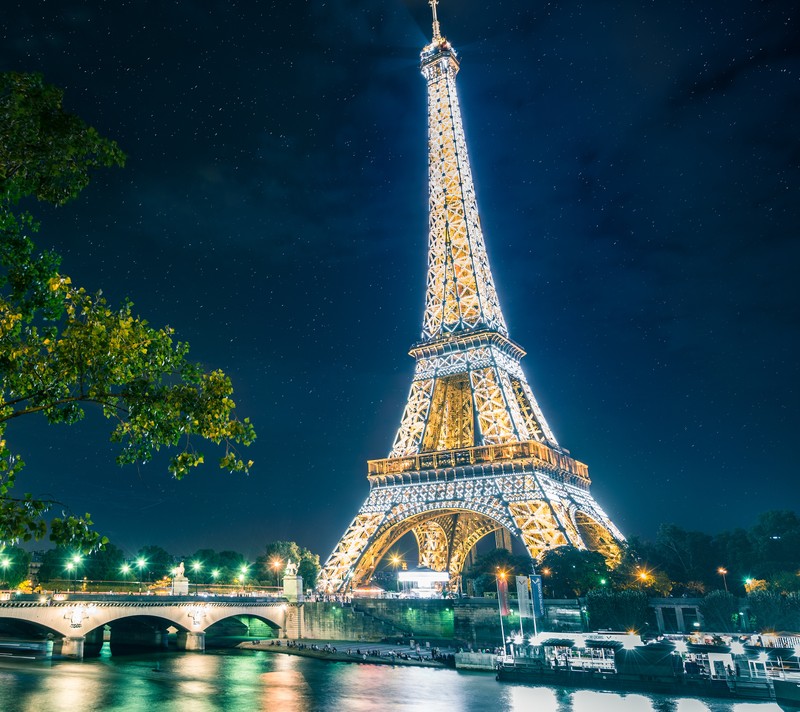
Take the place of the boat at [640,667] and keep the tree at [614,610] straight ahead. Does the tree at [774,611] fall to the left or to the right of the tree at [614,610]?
right
